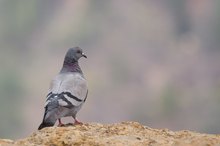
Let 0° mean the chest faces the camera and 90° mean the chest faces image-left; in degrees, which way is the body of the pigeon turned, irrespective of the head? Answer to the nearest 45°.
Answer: approximately 225°
